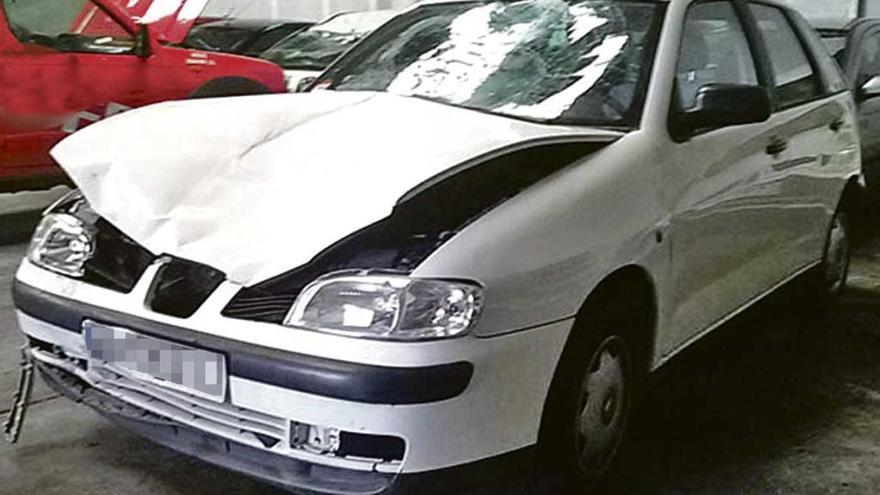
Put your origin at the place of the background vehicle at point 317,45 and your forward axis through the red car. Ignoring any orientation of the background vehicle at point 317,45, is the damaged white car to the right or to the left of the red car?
left

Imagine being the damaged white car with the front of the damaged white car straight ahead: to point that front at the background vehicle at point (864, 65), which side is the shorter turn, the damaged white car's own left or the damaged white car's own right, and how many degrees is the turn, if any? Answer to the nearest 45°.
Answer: approximately 180°

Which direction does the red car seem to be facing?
to the viewer's right

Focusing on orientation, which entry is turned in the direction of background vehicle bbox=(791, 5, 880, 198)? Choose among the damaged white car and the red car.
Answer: the red car

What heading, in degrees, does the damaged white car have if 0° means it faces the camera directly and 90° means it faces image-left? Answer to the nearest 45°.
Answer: approximately 45°

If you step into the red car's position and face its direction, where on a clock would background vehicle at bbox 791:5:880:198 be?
The background vehicle is roughly at 12 o'clock from the red car.

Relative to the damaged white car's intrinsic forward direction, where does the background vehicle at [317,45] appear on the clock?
The background vehicle is roughly at 4 o'clock from the damaged white car.

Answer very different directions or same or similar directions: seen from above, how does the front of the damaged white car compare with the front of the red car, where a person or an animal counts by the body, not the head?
very different directions

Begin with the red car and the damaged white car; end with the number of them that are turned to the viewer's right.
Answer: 1

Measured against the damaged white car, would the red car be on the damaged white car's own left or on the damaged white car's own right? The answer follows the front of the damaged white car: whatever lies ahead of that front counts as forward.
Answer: on the damaged white car's own right

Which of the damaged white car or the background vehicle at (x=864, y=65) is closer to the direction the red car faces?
the background vehicle

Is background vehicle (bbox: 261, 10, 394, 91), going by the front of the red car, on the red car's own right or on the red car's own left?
on the red car's own left

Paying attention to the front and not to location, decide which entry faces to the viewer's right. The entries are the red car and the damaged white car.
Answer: the red car
